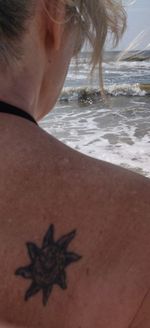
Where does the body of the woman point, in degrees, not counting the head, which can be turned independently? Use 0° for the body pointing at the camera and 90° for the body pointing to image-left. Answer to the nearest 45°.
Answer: approximately 180°
